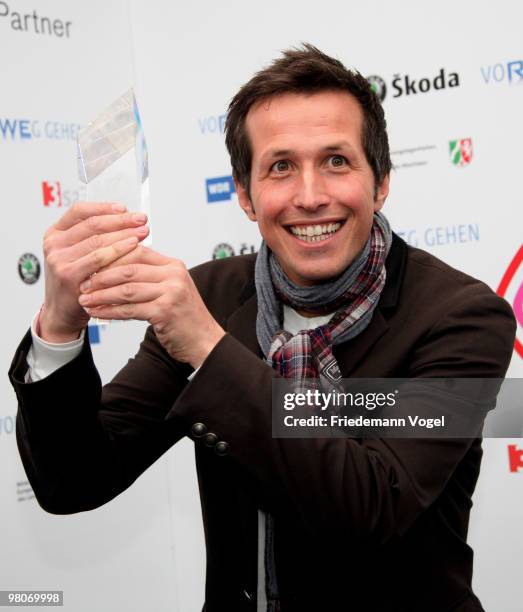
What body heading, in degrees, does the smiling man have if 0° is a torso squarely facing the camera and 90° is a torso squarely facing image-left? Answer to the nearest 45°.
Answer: approximately 45°
